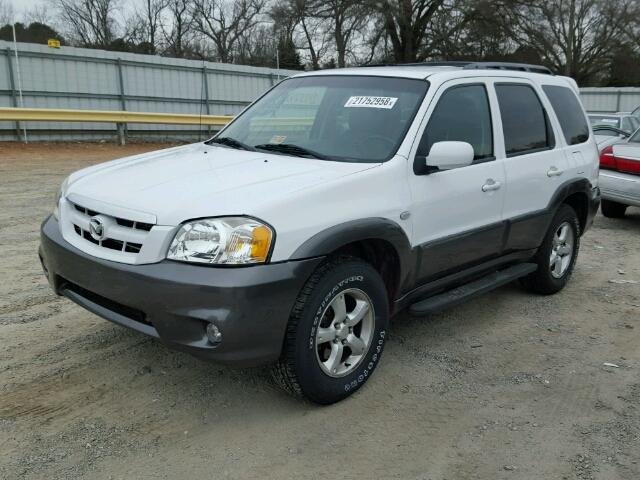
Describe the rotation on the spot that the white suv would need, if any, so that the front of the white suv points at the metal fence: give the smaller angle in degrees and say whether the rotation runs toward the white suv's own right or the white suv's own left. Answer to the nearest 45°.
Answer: approximately 135° to the white suv's own right

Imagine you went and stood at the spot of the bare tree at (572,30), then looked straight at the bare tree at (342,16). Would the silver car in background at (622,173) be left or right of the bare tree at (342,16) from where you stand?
left

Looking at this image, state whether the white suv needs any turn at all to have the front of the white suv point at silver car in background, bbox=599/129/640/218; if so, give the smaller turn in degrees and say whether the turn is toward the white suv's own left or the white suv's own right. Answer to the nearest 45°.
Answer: approximately 180°

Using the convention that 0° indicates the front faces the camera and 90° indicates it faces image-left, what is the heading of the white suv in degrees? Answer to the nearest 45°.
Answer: approximately 45°

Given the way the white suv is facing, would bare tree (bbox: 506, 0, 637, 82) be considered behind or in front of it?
behind

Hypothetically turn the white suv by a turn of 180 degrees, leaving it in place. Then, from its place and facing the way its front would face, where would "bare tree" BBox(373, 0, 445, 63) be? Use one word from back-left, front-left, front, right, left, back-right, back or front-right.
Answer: front-left

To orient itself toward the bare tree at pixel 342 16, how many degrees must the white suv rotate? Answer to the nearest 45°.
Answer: approximately 135° to its right

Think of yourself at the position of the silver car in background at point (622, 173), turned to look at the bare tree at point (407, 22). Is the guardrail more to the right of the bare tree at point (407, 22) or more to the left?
left
